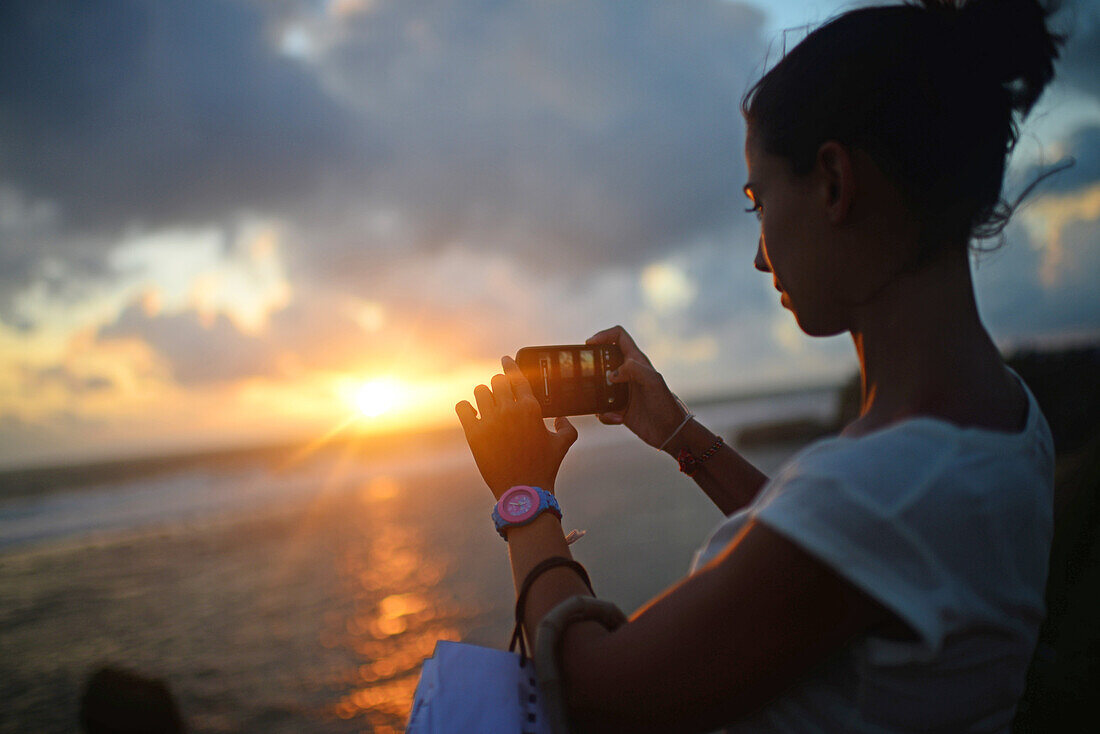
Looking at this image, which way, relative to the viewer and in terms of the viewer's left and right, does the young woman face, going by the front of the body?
facing away from the viewer and to the left of the viewer
